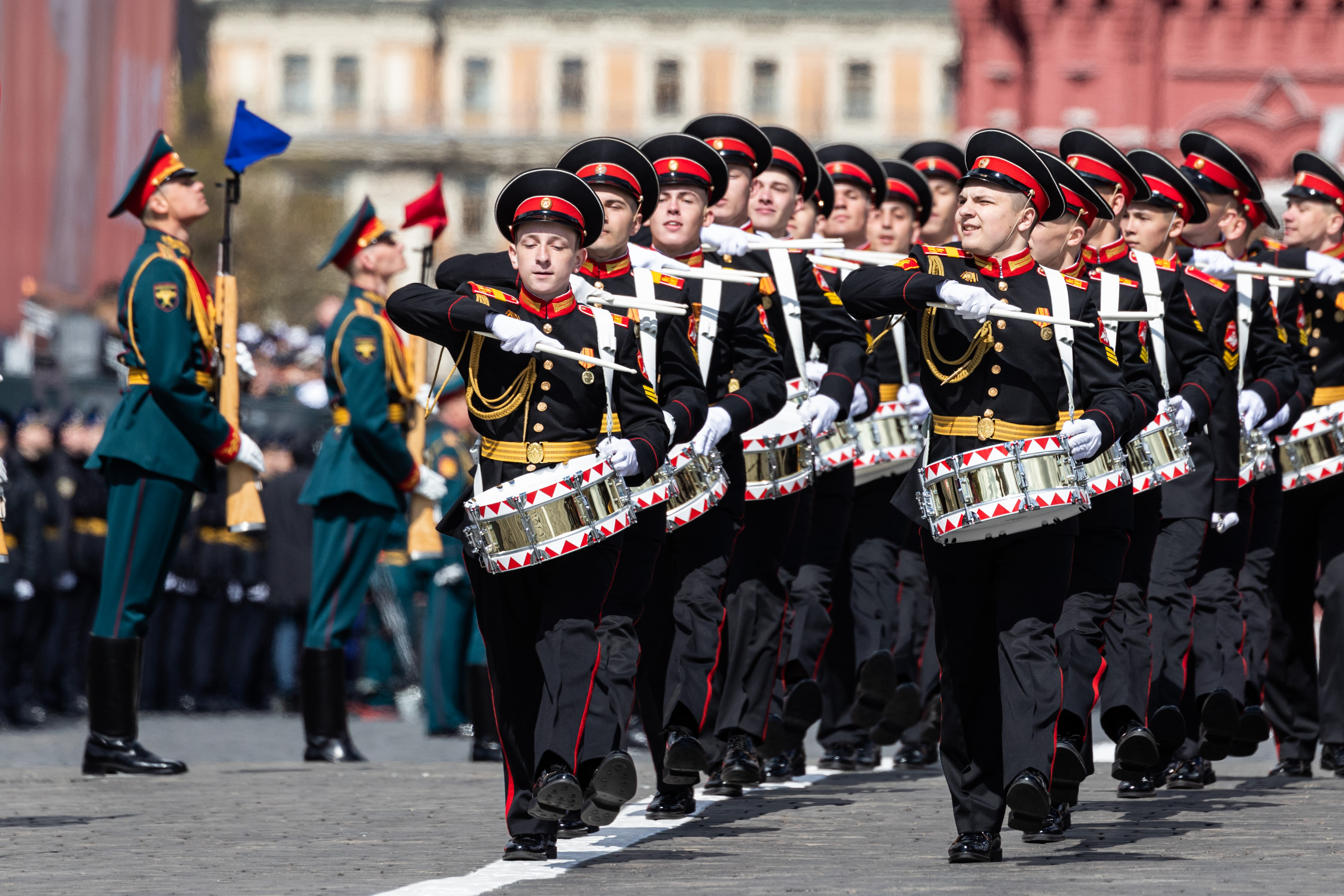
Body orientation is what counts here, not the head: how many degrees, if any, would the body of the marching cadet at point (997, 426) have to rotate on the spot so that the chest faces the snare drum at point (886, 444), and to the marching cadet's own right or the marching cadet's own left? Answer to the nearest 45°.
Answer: approximately 180°

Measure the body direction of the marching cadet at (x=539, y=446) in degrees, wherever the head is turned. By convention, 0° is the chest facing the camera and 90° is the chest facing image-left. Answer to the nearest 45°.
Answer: approximately 0°

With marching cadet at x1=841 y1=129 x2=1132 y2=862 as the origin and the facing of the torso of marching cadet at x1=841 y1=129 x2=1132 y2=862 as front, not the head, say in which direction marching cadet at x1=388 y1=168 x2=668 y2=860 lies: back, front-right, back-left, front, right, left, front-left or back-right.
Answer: right

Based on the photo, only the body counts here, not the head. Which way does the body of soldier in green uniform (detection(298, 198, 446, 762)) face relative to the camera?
to the viewer's right

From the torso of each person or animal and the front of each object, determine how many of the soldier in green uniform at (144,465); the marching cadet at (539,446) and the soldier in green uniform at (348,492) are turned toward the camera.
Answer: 1

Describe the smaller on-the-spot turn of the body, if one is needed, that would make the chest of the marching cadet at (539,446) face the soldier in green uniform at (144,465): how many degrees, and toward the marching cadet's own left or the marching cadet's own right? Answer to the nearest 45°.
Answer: approximately 135° to the marching cadet's own right

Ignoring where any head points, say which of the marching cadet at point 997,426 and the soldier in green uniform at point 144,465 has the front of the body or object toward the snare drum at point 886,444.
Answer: the soldier in green uniform

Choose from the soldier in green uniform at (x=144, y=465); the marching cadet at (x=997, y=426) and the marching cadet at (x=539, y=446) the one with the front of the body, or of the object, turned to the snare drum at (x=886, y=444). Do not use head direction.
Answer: the soldier in green uniform

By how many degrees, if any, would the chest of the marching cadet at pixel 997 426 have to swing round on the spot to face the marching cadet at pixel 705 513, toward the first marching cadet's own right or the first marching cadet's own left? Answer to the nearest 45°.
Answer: approximately 135° to the first marching cadet's own right

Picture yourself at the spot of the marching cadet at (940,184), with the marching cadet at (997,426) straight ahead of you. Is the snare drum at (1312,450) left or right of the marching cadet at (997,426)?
left

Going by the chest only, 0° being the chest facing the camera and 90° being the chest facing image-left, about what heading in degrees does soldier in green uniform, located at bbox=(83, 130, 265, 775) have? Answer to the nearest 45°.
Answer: approximately 270°
